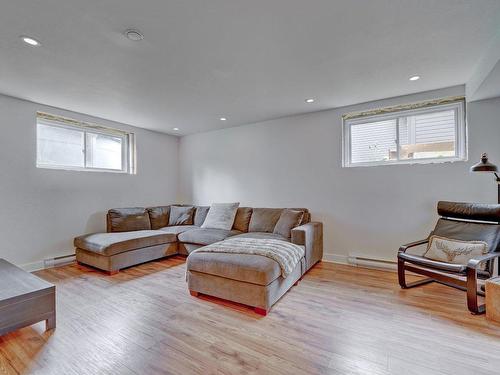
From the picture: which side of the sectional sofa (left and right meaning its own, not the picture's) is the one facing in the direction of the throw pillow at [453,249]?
left

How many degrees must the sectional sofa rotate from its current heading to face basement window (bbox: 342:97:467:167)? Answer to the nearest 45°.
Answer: approximately 135° to its left

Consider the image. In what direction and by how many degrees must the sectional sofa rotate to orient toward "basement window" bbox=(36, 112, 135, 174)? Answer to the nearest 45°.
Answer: approximately 90° to its right

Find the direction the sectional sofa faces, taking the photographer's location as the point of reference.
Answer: facing the viewer and to the left of the viewer
